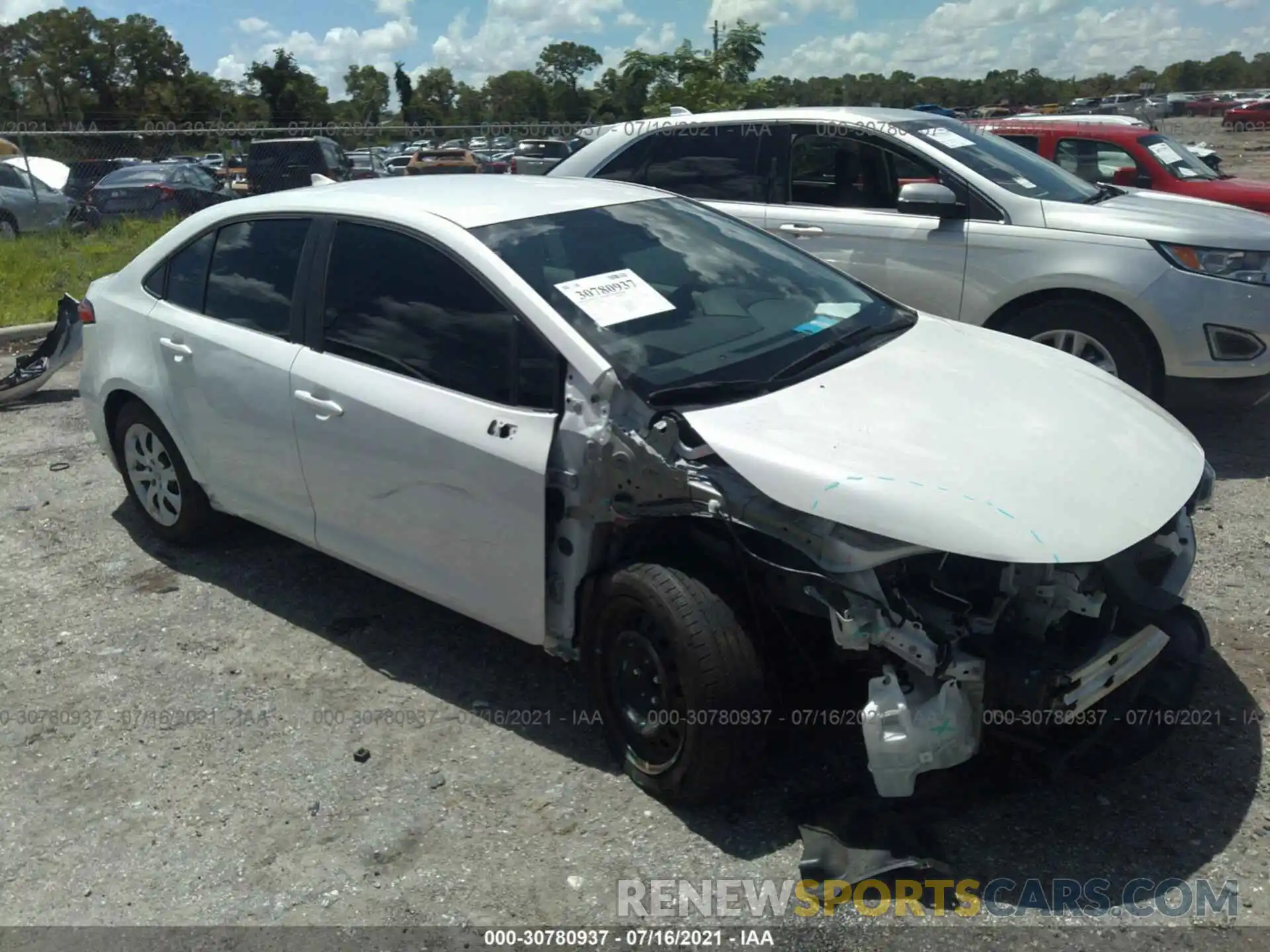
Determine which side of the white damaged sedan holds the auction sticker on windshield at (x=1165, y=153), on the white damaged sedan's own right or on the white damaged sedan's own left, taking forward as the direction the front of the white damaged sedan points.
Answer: on the white damaged sedan's own left

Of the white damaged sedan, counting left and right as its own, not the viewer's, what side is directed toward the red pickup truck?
left

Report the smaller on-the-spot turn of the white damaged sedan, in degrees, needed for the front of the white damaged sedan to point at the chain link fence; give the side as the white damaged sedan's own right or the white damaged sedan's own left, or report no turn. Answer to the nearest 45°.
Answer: approximately 180°

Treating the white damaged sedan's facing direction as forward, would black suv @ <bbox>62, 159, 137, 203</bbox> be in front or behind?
behind

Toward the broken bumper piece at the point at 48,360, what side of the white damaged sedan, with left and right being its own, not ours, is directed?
back

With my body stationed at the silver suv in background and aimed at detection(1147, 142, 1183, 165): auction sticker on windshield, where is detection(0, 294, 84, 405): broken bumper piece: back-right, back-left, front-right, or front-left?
back-left

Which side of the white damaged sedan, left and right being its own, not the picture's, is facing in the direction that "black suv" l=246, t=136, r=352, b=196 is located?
back

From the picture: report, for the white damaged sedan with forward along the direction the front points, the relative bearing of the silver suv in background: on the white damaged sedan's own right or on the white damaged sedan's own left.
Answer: on the white damaged sedan's own left

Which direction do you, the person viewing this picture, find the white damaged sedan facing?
facing the viewer and to the right of the viewer
